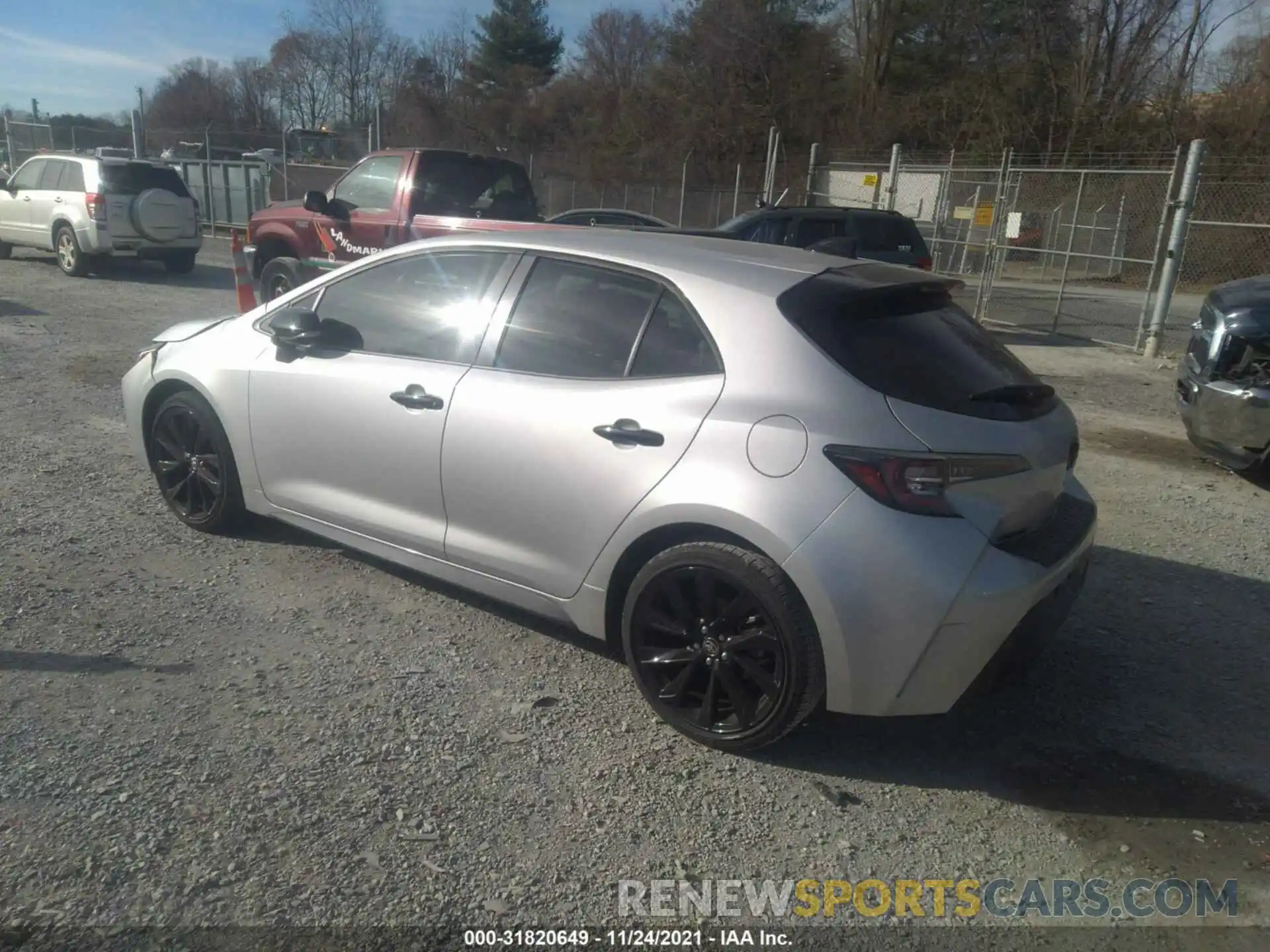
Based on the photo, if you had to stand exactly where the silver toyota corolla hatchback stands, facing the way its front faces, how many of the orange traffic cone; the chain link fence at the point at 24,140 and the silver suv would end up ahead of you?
3

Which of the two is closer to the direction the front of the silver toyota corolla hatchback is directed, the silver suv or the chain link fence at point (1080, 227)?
the silver suv

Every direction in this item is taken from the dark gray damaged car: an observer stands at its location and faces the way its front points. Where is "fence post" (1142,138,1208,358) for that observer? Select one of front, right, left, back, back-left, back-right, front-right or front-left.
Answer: back-right

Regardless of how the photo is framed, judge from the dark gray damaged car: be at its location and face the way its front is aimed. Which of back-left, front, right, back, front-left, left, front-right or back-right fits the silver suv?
front-right

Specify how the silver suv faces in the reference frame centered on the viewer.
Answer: facing away from the viewer and to the left of the viewer

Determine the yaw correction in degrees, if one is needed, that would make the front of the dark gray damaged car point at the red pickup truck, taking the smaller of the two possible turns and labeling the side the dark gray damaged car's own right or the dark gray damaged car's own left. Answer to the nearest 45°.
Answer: approximately 45° to the dark gray damaged car's own right

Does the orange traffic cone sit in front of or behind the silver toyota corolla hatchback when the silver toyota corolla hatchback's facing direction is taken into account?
in front

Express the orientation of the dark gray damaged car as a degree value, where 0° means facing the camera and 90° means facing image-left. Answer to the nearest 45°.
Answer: approximately 45°

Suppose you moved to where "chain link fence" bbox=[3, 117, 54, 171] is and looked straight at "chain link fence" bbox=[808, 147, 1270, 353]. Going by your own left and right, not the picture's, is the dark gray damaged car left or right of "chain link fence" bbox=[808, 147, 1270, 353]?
right

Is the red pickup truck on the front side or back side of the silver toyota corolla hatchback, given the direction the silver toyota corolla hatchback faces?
on the front side

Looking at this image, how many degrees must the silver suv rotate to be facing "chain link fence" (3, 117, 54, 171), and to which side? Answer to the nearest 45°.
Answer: approximately 45° to its right

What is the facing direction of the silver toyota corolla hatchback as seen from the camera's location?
facing away from the viewer and to the left of the viewer
